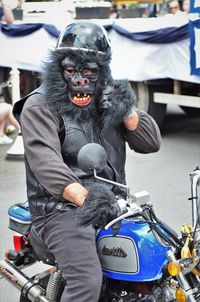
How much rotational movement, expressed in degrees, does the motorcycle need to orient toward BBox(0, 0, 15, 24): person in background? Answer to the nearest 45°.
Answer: approximately 135° to its left

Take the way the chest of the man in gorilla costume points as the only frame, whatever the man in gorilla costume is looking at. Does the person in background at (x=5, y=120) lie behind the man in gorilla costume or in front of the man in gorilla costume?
behind

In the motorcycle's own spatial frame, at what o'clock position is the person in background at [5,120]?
The person in background is roughly at 7 o'clock from the motorcycle.

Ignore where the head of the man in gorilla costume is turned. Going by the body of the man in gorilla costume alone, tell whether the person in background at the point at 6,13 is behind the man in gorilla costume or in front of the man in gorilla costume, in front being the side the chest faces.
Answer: behind

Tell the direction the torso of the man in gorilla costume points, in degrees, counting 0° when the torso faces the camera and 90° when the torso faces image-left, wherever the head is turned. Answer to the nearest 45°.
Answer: approximately 315°

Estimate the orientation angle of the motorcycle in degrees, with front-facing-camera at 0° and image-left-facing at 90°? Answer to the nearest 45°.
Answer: approximately 315°
